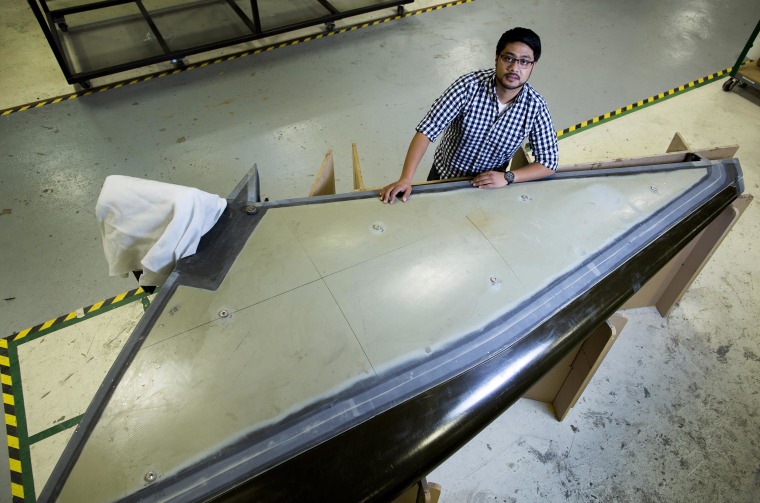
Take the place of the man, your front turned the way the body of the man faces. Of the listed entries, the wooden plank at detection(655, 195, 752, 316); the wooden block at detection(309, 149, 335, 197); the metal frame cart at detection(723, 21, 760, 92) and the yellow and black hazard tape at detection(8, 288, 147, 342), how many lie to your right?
2

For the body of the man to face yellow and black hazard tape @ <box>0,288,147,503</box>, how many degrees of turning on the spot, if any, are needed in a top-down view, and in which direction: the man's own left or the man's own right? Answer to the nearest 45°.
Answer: approximately 45° to the man's own right

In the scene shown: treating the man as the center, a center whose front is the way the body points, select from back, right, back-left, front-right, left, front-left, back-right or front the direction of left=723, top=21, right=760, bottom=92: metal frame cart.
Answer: back-left

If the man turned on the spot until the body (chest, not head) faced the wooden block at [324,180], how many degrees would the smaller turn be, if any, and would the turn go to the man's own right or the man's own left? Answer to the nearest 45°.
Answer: approximately 90° to the man's own right

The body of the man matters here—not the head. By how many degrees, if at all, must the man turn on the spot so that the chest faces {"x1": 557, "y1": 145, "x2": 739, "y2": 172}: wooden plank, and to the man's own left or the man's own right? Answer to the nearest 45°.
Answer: approximately 135° to the man's own left

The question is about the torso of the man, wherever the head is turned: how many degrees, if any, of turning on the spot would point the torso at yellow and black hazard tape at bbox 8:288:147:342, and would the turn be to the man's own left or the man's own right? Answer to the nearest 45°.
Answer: approximately 90° to the man's own right

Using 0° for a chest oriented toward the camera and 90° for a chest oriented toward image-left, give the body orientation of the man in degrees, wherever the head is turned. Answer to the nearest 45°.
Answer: approximately 0°

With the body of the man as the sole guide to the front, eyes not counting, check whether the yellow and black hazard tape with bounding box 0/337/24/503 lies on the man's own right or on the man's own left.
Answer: on the man's own right

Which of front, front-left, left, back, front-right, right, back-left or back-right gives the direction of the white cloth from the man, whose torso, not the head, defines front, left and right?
front-right

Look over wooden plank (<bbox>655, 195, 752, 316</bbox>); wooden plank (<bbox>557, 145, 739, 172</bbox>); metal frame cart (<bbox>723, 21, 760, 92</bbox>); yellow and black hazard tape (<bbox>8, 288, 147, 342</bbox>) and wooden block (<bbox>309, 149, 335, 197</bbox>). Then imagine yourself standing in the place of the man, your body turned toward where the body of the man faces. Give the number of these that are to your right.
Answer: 2
